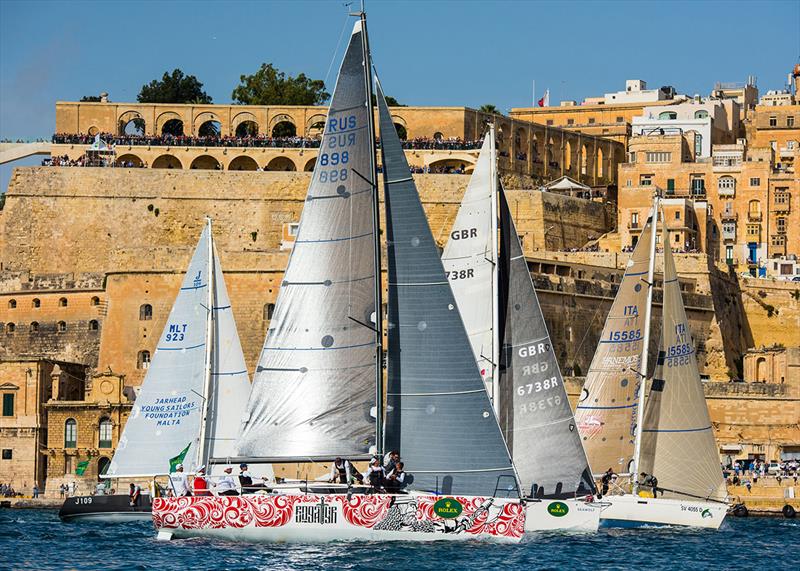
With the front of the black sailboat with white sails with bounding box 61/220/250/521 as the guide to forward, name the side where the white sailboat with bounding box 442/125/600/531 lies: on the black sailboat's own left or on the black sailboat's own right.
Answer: on the black sailboat's own right

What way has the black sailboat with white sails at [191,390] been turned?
to the viewer's right

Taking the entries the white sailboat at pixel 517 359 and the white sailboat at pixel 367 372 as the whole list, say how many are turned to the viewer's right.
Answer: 2

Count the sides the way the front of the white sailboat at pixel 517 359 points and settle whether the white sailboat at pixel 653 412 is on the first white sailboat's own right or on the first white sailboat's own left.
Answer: on the first white sailboat's own left

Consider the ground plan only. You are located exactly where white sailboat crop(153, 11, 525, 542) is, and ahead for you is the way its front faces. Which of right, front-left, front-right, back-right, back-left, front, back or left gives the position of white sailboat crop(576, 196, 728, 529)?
front-left

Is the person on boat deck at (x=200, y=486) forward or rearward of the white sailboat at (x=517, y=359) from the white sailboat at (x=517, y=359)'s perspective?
rearward

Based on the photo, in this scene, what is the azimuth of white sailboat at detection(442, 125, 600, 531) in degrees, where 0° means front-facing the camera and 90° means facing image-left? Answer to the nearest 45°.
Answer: approximately 270°

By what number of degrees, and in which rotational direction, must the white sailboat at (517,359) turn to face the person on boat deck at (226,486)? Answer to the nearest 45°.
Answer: approximately 135° to its right

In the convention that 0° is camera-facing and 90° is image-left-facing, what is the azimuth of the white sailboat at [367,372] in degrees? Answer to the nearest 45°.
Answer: approximately 270°

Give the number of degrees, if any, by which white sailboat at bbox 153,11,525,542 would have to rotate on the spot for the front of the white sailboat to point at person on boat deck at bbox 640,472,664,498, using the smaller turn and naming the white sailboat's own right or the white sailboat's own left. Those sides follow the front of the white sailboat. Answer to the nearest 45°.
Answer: approximately 45° to the white sailboat's own left
